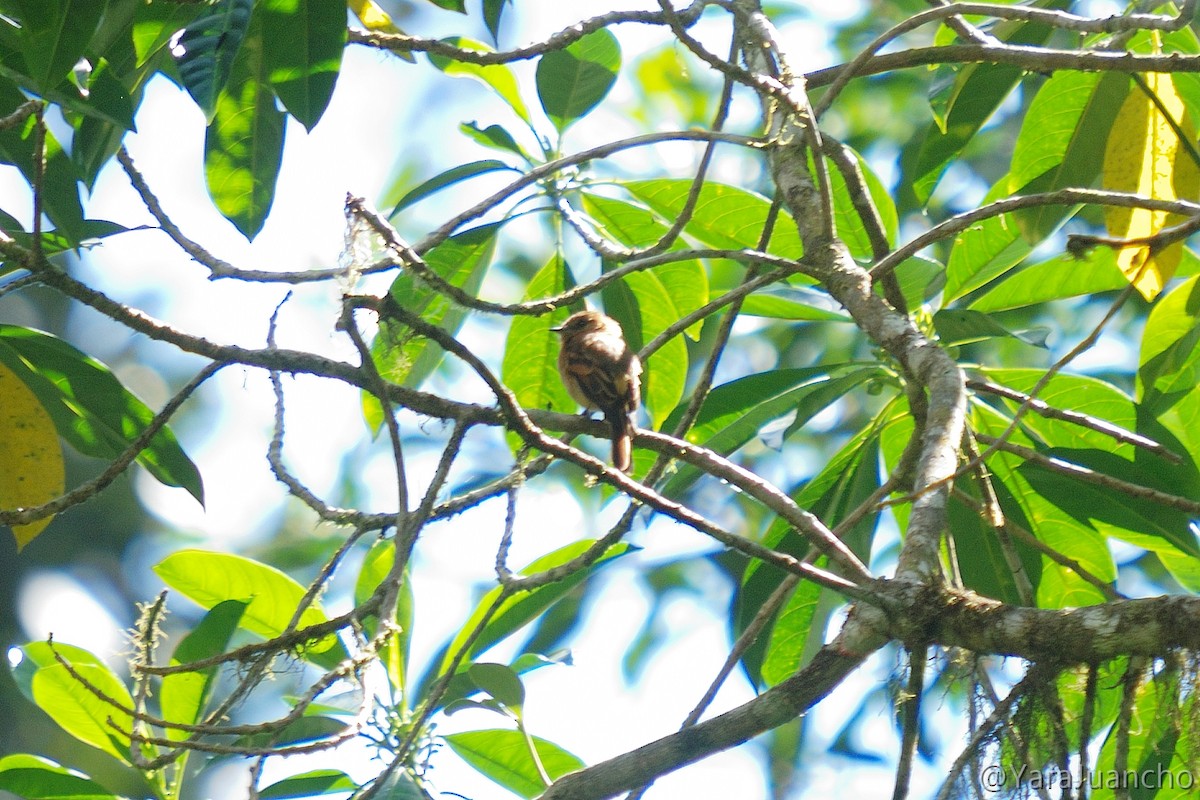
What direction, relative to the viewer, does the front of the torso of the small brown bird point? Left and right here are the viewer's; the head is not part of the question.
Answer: facing away from the viewer and to the left of the viewer
